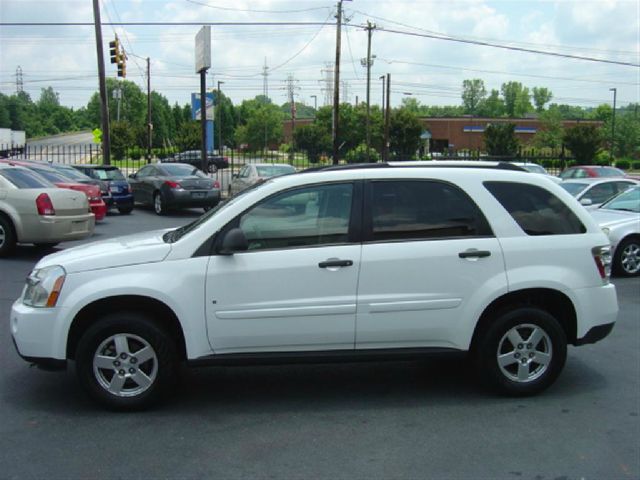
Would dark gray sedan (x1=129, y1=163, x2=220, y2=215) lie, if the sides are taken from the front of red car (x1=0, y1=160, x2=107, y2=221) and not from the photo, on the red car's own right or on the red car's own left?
on the red car's own right

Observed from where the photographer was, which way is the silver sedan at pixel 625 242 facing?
facing the viewer and to the left of the viewer

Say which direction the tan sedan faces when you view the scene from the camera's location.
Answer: facing away from the viewer and to the left of the viewer

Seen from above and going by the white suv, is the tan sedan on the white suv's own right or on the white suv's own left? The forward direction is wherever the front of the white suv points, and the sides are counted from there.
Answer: on the white suv's own right

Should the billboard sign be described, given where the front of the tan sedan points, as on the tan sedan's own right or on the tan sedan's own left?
on the tan sedan's own right

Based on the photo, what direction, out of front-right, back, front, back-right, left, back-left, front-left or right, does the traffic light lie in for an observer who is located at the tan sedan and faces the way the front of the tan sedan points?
front-right

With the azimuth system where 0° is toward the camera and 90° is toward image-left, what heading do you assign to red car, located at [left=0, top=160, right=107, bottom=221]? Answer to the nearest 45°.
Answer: approximately 135°

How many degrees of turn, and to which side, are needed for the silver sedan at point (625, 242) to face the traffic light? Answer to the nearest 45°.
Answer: approximately 90° to its right

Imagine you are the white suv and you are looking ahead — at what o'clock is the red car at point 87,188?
The red car is roughly at 2 o'clock from the white suv.

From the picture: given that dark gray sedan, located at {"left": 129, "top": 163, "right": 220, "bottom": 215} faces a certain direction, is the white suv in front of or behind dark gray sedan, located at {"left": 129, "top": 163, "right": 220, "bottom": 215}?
behind

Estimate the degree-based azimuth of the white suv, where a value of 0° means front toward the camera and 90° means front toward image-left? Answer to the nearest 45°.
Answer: approximately 90°

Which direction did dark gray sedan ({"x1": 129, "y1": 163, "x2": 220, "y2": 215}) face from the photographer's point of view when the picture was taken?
facing away from the viewer and to the left of the viewer

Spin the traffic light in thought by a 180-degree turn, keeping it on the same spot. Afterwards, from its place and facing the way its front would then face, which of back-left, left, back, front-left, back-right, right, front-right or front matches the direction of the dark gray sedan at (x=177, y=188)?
right
